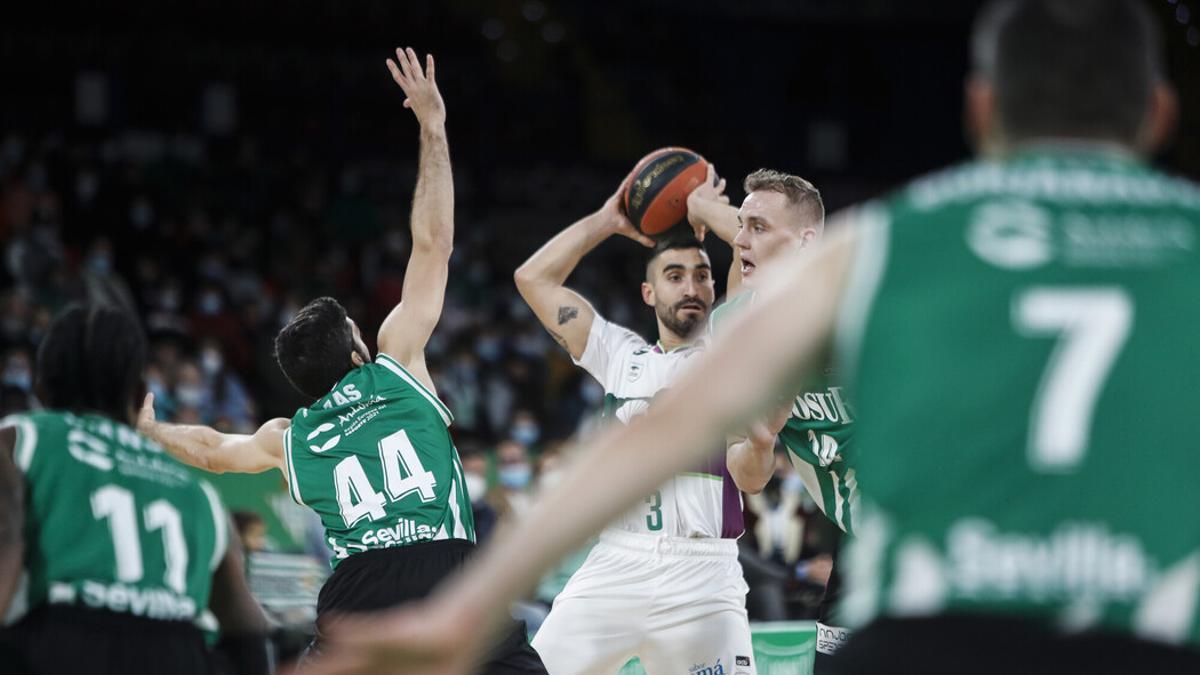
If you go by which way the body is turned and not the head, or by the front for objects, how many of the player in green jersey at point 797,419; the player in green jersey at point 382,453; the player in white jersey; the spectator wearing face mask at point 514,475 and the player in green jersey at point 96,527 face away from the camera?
2

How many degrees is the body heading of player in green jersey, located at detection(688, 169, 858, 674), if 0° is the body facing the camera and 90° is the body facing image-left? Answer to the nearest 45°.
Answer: approximately 45°

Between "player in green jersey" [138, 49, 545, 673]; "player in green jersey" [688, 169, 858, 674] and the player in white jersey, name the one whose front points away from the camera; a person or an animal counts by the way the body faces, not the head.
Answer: "player in green jersey" [138, 49, 545, 673]

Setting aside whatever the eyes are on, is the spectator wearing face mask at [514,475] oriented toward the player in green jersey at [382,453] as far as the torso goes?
yes

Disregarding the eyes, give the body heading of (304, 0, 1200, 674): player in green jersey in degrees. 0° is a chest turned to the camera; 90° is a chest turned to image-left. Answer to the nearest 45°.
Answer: approximately 180°

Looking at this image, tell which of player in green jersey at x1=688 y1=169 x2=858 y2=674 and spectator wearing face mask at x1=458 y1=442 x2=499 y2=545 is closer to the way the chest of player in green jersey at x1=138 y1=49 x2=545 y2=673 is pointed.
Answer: the spectator wearing face mask

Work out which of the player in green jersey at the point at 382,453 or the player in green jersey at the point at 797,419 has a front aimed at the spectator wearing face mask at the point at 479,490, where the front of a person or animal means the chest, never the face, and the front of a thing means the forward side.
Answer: the player in green jersey at the point at 382,453

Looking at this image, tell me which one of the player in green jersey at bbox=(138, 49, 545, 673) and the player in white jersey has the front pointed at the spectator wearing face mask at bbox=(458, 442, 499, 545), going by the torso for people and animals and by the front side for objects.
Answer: the player in green jersey

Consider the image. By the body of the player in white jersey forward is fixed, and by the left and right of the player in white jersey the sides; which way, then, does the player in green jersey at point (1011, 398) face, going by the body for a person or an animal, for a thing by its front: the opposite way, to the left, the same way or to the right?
the opposite way

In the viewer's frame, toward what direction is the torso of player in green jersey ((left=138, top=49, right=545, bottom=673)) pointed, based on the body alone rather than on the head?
away from the camera
